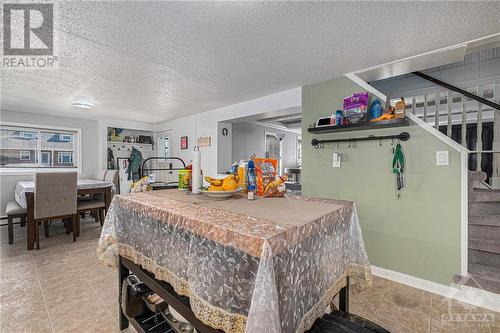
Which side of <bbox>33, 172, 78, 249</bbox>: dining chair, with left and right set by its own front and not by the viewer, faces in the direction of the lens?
back

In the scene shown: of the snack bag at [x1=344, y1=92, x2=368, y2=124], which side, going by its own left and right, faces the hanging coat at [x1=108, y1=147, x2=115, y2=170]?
right

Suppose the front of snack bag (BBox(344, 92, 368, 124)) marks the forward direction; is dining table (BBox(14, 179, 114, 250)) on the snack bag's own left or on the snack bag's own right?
on the snack bag's own right

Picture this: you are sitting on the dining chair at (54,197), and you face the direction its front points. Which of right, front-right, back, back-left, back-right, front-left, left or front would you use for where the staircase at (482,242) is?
back-right

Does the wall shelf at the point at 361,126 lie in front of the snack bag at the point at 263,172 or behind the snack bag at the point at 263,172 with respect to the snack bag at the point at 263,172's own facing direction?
behind

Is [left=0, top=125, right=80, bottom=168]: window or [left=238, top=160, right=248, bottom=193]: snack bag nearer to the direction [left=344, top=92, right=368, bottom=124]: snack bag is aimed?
the snack bag

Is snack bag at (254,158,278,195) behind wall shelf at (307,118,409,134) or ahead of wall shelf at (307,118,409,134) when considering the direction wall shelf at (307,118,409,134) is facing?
ahead

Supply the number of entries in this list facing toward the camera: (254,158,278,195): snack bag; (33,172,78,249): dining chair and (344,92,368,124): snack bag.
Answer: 2

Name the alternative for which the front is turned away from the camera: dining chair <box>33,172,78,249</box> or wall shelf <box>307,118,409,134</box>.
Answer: the dining chair

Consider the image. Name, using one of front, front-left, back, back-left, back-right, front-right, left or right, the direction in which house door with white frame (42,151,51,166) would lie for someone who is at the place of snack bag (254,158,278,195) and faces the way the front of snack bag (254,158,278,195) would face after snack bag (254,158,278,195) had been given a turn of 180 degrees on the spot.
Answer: front-left

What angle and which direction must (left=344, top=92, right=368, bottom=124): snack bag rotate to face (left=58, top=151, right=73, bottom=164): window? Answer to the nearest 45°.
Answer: approximately 90° to its right

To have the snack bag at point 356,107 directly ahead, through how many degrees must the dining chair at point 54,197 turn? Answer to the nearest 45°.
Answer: approximately 135° to its right

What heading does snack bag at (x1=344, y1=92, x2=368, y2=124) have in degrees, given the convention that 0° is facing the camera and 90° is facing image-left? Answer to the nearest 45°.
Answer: approximately 0°

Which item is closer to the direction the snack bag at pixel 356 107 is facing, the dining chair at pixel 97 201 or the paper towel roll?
the paper towel roll

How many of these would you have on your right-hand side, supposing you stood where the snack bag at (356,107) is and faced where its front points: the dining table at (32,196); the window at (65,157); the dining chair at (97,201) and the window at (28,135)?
4
